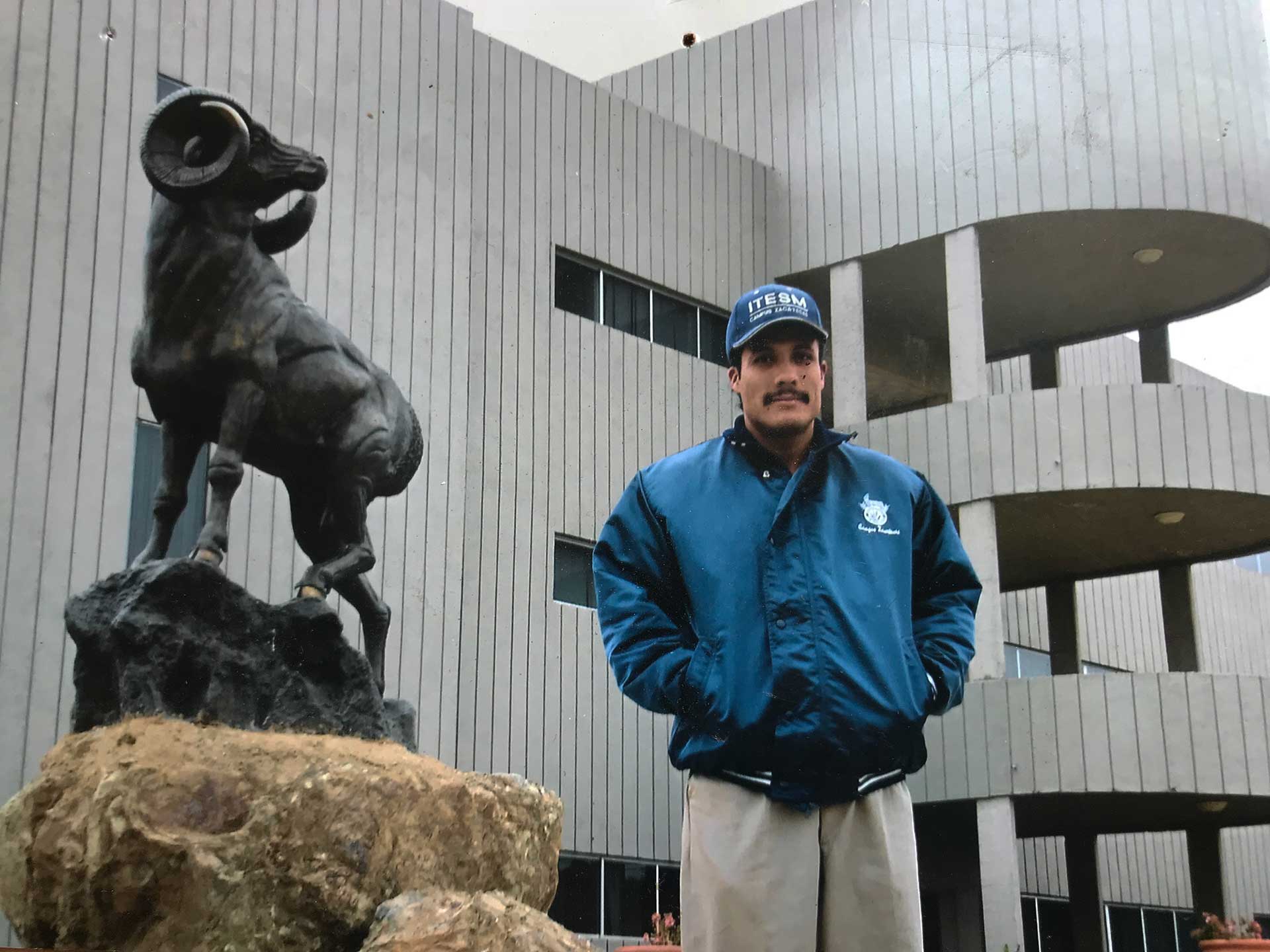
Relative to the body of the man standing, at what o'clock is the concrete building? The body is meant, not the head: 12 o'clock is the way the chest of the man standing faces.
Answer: The concrete building is roughly at 6 o'clock from the man standing.

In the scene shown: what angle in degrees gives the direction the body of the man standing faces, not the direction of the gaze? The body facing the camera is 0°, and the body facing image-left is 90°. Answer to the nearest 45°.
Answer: approximately 0°

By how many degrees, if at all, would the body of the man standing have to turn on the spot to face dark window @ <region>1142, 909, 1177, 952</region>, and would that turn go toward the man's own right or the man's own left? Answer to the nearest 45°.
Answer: approximately 180°

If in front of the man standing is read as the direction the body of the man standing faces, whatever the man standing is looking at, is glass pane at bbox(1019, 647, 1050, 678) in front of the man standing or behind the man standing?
behind

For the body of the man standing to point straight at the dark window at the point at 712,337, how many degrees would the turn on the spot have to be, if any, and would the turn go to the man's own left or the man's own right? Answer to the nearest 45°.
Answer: approximately 180°

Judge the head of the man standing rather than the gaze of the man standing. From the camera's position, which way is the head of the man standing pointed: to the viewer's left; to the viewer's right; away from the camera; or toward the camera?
toward the camera

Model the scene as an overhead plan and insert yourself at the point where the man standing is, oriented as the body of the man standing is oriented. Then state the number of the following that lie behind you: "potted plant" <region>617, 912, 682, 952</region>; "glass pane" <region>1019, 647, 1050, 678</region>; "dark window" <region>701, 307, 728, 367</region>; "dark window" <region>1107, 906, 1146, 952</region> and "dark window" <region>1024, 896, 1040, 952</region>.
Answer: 5

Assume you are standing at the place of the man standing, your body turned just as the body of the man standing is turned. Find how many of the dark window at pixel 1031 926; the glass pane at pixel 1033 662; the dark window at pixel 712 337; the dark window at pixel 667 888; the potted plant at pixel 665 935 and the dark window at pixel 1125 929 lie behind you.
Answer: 6

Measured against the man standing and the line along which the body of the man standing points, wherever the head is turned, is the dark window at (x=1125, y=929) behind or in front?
behind
